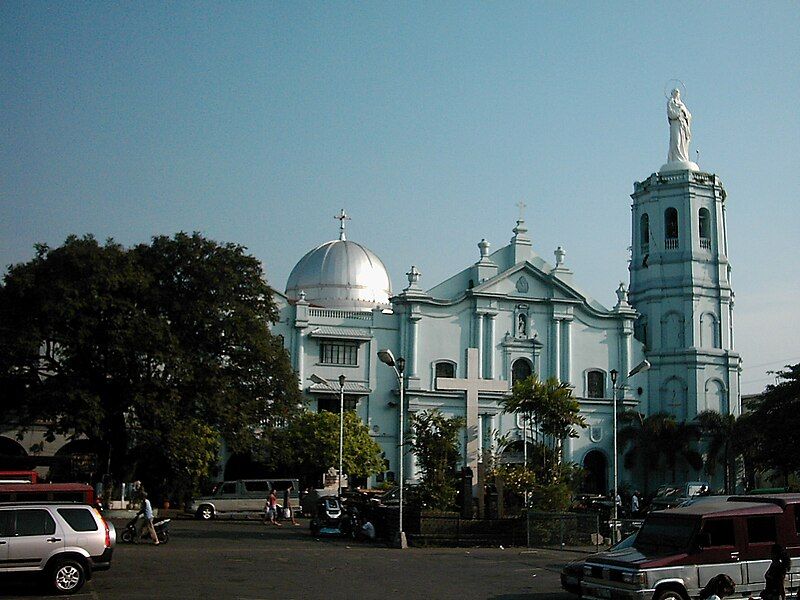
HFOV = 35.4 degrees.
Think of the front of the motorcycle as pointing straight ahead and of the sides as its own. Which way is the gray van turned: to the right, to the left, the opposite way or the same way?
the same way

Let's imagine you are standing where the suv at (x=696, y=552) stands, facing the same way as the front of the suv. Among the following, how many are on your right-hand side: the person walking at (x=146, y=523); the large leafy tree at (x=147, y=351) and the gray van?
3

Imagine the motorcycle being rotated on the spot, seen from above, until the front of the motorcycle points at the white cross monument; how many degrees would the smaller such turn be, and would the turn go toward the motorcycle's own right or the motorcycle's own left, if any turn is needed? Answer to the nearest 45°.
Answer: approximately 180°

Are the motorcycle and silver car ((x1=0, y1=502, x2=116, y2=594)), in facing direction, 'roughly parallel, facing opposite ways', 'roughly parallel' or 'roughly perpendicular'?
roughly parallel

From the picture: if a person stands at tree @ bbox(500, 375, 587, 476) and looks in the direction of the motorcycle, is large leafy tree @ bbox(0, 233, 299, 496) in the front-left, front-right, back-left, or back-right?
front-right

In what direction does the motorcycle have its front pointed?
to the viewer's left

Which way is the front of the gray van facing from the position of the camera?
facing to the left of the viewer

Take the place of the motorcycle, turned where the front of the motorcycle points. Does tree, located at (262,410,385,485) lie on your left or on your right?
on your right

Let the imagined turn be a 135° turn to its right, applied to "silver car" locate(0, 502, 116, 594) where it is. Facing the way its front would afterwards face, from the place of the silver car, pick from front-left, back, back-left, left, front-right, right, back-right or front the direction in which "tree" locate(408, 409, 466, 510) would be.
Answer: front

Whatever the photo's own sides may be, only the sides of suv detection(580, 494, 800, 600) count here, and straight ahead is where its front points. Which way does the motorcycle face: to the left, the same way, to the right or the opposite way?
the same way

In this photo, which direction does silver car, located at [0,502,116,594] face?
to the viewer's left

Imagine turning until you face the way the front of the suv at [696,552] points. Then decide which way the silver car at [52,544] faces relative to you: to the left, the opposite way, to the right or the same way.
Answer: the same way
